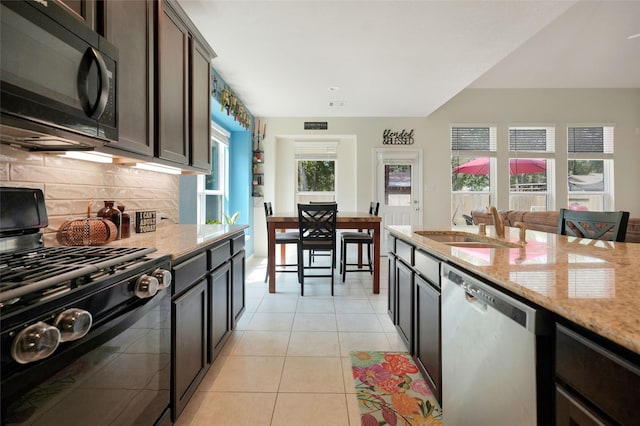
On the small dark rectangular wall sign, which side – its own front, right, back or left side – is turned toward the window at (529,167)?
left

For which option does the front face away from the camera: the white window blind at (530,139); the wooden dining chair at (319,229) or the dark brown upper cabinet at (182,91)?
the wooden dining chair

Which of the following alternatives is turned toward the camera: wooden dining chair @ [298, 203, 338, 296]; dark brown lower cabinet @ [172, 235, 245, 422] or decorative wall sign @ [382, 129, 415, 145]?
the decorative wall sign

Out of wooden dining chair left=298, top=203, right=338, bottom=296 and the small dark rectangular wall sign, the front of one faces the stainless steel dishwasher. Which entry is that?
the small dark rectangular wall sign

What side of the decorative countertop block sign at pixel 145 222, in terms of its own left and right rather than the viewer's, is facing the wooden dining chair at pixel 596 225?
front

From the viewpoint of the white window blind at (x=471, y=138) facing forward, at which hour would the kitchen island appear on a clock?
The kitchen island is roughly at 12 o'clock from the white window blind.

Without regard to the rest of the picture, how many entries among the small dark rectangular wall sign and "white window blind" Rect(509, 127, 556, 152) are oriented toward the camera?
2

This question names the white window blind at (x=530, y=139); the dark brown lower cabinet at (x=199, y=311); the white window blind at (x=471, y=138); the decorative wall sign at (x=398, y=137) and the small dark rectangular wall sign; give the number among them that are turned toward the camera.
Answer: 4

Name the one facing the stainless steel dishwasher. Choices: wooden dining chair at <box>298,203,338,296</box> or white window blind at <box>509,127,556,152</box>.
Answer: the white window blind
